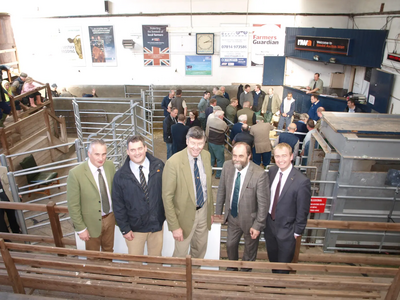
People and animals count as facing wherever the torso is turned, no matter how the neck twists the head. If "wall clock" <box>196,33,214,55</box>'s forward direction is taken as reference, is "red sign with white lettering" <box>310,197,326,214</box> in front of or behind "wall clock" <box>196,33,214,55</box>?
in front

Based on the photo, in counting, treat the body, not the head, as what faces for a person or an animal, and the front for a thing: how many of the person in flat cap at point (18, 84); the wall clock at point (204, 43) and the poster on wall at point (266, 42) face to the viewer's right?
1

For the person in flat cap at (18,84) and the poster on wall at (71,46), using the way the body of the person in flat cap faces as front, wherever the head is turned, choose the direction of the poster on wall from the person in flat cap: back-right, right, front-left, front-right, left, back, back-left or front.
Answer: front-left

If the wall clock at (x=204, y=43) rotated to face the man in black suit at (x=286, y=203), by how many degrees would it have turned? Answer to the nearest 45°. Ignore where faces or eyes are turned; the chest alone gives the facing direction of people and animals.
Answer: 0° — it already faces them

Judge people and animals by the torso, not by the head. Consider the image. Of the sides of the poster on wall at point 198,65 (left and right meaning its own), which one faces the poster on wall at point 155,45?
right

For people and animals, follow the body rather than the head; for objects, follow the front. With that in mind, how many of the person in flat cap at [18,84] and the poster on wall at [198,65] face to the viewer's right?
1

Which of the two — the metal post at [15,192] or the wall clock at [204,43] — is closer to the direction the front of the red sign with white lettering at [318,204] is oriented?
the metal post

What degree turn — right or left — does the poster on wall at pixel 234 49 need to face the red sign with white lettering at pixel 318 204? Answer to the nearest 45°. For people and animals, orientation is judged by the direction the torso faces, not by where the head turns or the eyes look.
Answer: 0° — it already faces it

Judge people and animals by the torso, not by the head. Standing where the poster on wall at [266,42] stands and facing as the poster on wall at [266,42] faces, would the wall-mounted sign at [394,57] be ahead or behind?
ahead

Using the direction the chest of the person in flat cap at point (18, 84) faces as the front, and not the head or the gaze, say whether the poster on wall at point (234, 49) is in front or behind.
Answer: in front
